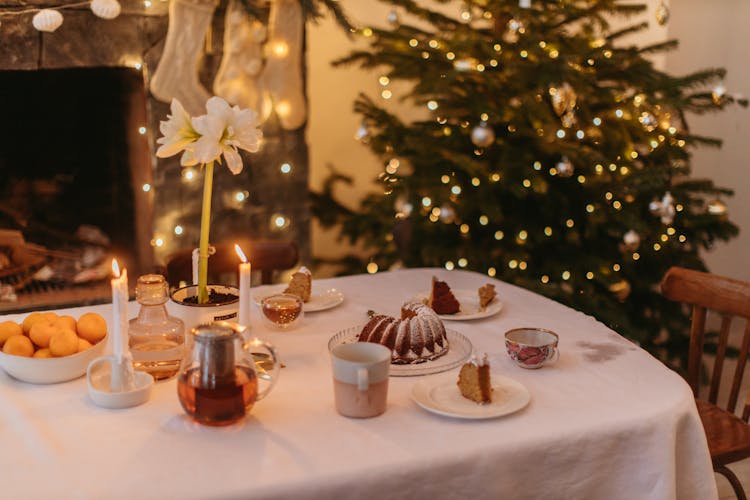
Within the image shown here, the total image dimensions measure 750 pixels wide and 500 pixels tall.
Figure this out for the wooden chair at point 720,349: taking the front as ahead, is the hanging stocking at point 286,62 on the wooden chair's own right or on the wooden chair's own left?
on the wooden chair's own right

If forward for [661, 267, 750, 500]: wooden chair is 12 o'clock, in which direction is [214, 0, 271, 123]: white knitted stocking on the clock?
The white knitted stocking is roughly at 2 o'clock from the wooden chair.

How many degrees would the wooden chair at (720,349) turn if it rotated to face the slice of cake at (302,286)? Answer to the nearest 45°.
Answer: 0° — it already faces it

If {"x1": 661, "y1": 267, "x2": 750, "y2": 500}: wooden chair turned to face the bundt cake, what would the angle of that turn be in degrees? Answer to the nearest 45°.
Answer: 0° — it already faces it

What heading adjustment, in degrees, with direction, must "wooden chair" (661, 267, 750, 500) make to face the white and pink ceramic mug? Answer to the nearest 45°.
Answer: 0° — it already faces it

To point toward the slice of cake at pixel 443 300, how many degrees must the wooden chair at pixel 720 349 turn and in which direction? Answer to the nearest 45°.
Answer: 0° — it already faces it

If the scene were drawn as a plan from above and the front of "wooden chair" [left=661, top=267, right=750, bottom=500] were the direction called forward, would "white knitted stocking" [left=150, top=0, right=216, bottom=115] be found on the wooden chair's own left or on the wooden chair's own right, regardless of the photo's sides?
on the wooden chair's own right

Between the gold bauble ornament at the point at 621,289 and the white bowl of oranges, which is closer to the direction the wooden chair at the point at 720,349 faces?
the white bowl of oranges

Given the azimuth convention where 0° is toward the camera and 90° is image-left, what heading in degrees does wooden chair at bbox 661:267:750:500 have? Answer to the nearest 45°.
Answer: approximately 45°

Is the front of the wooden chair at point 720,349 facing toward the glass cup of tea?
yes
